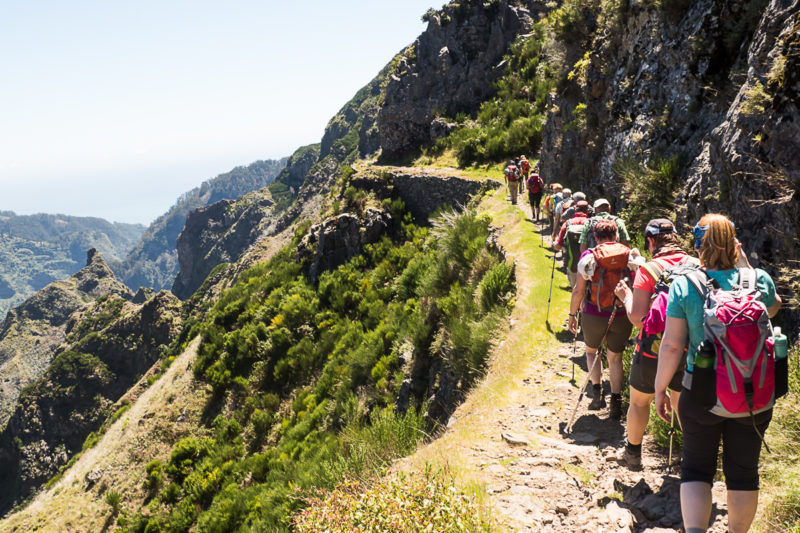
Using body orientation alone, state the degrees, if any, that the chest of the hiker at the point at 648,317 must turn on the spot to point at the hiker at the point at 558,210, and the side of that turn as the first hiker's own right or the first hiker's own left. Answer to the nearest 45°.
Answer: approximately 45° to the first hiker's own right

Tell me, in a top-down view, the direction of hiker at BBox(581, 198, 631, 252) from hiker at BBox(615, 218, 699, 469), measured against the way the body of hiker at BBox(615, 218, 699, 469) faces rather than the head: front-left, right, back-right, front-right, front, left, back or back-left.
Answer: front-right

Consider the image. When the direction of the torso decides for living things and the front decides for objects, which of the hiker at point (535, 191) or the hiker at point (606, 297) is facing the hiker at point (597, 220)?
the hiker at point (606, 297)

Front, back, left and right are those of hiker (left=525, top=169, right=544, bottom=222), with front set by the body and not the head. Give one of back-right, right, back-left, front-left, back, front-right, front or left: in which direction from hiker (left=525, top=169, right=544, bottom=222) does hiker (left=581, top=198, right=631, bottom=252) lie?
back

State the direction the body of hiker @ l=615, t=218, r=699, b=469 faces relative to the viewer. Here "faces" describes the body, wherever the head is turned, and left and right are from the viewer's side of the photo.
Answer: facing away from the viewer and to the left of the viewer

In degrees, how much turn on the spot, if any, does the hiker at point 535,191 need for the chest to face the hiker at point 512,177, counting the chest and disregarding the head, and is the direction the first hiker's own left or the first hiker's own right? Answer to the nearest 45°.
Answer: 0° — they already face them

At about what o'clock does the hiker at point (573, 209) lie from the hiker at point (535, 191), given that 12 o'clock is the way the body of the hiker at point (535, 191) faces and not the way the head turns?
the hiker at point (573, 209) is roughly at 6 o'clock from the hiker at point (535, 191).

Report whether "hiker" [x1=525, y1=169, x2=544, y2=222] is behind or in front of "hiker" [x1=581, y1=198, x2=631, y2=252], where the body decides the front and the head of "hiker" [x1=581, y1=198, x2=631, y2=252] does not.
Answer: in front

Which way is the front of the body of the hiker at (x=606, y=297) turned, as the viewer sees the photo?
away from the camera

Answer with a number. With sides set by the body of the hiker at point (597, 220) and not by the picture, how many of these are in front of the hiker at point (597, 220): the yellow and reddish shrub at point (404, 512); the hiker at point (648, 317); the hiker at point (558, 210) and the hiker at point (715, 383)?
1

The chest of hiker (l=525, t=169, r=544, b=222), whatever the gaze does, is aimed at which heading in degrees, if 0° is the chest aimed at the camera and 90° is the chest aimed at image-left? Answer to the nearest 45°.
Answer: approximately 180°

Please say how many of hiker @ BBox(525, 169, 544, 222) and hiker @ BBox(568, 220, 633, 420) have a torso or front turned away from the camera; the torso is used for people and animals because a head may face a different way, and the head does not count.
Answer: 2

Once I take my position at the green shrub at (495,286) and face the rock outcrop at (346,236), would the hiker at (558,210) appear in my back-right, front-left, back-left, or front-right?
front-right

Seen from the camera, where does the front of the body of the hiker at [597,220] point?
away from the camera
